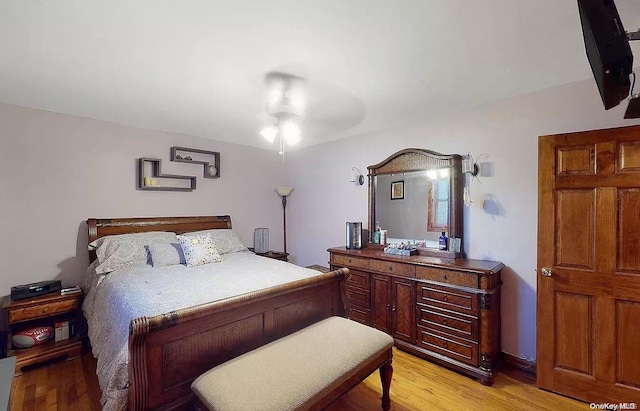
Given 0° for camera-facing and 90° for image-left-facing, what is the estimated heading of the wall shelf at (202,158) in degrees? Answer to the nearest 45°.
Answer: approximately 315°

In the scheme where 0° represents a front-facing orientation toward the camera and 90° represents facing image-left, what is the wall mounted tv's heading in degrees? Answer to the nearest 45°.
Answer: approximately 90°

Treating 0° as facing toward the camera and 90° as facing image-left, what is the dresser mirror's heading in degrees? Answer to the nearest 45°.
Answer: approximately 45°

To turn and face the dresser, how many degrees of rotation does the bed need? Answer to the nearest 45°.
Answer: approximately 45° to its left

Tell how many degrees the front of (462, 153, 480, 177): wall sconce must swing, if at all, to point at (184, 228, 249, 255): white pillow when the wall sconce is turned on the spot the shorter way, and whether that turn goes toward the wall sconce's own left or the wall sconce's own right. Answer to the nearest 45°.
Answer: approximately 45° to the wall sconce's own right

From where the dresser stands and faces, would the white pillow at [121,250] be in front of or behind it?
in front

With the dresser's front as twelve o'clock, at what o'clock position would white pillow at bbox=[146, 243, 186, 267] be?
The white pillow is roughly at 1 o'clock from the dresser.

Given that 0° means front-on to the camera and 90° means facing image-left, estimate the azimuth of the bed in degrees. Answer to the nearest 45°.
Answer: approximately 315°
